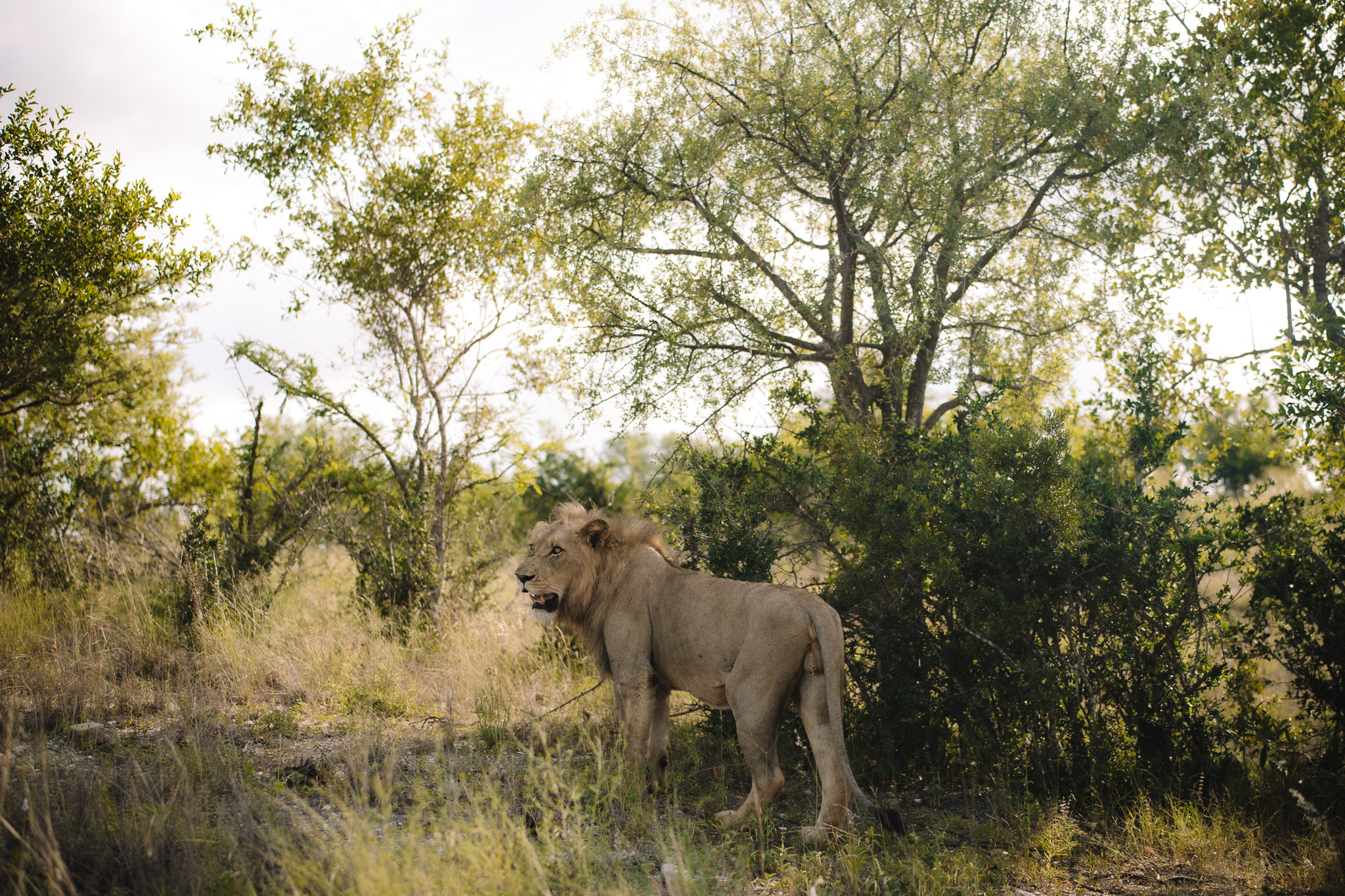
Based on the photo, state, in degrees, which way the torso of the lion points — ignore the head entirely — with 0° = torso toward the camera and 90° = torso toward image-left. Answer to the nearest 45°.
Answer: approximately 135°

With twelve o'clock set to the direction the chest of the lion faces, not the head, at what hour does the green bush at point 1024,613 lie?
The green bush is roughly at 4 o'clock from the lion.

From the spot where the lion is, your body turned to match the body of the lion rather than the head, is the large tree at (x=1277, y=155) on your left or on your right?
on your right

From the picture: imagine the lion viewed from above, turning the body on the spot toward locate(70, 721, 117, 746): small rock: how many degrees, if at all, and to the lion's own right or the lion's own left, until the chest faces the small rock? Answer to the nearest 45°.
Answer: approximately 45° to the lion's own left

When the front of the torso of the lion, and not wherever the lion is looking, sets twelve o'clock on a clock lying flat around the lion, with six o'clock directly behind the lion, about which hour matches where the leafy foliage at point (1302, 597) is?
The leafy foliage is roughly at 4 o'clock from the lion.

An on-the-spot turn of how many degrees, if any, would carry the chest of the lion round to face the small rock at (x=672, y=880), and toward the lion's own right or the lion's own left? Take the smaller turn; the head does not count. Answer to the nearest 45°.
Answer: approximately 135° to the lion's own left
